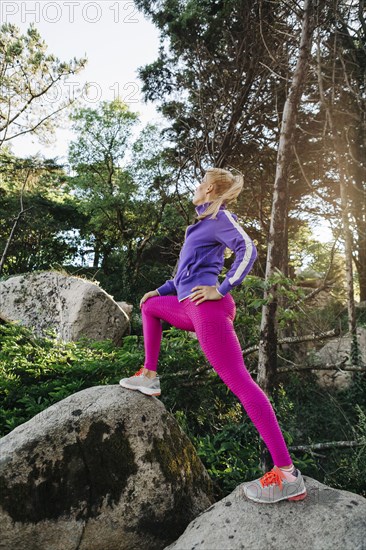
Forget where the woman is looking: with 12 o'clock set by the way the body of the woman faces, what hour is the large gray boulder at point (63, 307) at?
The large gray boulder is roughly at 2 o'clock from the woman.

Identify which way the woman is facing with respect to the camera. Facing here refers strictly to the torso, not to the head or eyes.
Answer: to the viewer's left

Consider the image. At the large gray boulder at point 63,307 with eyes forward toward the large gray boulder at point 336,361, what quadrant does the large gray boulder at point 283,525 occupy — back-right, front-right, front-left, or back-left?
front-right

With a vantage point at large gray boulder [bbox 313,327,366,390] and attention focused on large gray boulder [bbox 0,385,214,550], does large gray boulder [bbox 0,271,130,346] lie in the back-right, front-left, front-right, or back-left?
front-right

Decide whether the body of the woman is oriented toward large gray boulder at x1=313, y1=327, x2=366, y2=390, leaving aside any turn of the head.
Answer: no

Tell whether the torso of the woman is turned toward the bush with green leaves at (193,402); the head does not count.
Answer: no
